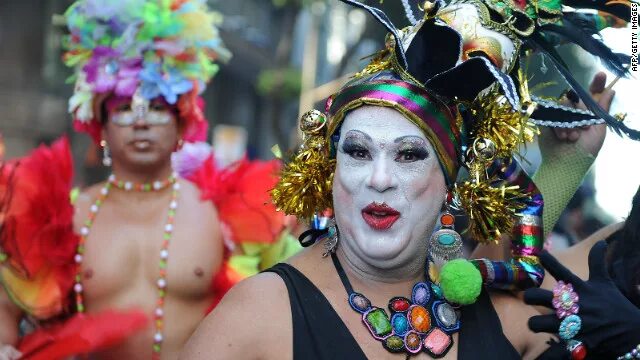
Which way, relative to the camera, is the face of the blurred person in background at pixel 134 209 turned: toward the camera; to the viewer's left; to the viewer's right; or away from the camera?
toward the camera

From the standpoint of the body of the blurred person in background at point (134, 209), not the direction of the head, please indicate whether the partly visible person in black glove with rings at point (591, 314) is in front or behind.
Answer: in front

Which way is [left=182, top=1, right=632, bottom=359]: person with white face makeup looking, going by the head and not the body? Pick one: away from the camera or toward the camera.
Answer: toward the camera

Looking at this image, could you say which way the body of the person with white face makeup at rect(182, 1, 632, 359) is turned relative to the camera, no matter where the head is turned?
toward the camera

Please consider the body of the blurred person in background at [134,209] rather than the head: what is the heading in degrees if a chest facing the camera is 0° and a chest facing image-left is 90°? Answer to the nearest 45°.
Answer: approximately 0°

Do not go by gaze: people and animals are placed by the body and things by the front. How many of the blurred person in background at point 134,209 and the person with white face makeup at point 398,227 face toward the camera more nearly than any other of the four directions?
2

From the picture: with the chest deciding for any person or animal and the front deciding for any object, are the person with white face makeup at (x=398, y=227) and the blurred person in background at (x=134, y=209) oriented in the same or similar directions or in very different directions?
same or similar directions

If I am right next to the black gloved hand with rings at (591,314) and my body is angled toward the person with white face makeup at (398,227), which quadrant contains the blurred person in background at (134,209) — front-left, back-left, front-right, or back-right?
front-right
